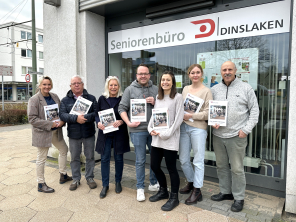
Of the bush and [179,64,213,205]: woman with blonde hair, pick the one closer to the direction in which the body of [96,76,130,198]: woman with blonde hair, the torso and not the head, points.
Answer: the woman with blonde hair

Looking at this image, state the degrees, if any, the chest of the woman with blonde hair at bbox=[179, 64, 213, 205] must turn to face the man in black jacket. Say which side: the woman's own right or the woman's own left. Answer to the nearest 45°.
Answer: approximately 45° to the woman's own right

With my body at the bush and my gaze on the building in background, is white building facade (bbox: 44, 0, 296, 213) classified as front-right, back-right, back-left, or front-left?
back-right

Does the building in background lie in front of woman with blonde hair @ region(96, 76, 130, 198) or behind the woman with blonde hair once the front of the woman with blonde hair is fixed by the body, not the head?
behind

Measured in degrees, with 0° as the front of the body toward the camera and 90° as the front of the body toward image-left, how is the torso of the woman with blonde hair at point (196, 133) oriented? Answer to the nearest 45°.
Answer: approximately 45°

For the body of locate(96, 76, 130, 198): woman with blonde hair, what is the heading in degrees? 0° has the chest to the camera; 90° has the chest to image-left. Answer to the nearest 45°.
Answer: approximately 0°

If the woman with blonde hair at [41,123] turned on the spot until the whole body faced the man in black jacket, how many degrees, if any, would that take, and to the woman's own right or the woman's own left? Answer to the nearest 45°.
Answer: approximately 45° to the woman's own left

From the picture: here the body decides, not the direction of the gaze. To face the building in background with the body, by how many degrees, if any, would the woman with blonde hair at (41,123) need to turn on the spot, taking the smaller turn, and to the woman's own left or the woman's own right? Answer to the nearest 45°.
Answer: approximately 135° to the woman's own left

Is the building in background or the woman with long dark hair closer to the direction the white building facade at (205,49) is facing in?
the woman with long dark hair

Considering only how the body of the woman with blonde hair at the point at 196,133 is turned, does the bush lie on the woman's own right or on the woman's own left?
on the woman's own right

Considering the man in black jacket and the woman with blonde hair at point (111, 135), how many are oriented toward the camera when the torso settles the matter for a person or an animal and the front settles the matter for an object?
2
